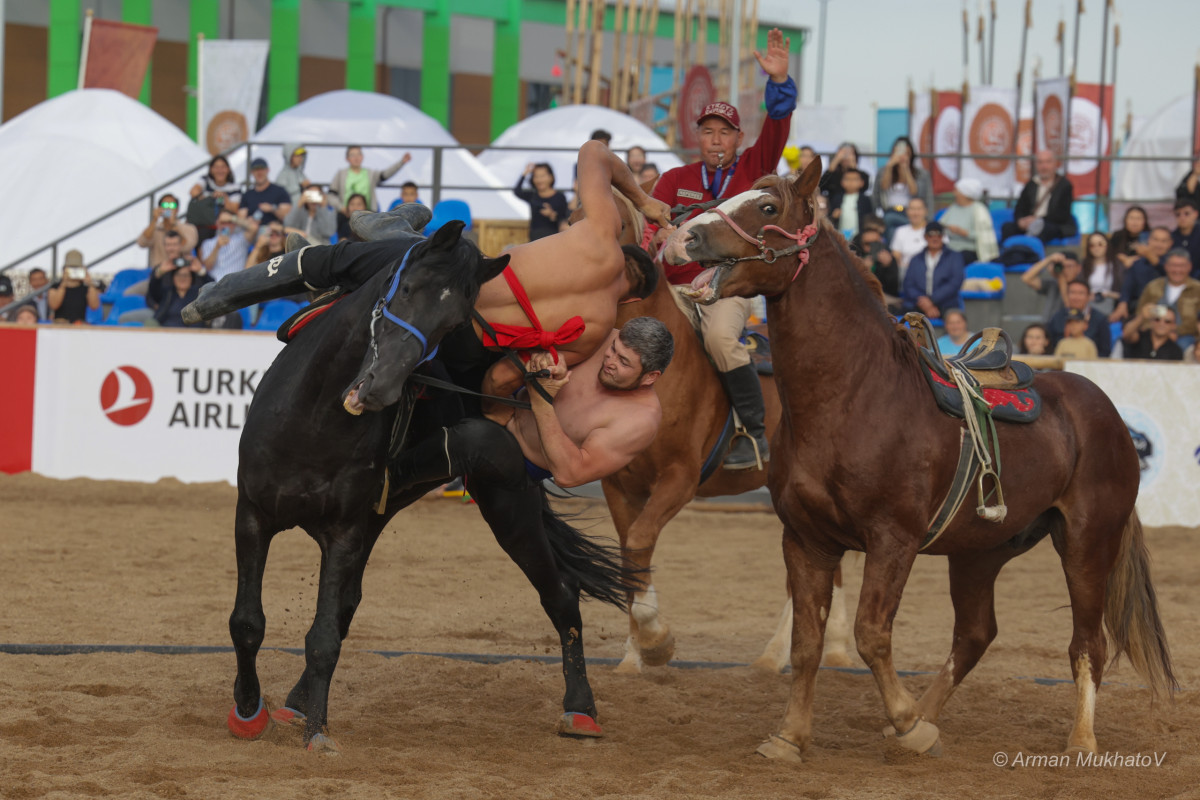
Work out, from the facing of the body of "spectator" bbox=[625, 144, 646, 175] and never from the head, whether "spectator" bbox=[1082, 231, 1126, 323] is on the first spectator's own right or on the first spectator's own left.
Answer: on the first spectator's own left

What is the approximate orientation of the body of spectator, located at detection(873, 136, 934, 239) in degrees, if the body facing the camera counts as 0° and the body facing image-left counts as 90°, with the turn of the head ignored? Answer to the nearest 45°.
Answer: approximately 0°

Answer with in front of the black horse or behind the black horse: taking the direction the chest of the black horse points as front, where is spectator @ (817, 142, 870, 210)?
behind

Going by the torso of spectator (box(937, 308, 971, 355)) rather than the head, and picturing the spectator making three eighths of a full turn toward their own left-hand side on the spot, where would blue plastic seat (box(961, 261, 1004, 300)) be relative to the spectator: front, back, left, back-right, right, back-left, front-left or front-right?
front-left

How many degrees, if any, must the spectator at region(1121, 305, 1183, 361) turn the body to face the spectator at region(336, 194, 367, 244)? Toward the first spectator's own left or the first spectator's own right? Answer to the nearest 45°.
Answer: approximately 90° to the first spectator's own right

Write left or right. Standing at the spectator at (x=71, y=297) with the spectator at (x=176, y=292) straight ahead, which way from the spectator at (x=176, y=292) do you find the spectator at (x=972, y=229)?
left

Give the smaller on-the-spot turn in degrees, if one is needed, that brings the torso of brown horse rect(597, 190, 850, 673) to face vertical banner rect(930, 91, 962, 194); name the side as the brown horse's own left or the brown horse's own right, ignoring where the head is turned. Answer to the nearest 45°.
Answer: approximately 135° to the brown horse's own right

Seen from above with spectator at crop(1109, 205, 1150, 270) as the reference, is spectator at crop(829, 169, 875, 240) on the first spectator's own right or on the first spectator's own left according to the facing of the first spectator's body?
on the first spectator's own right
